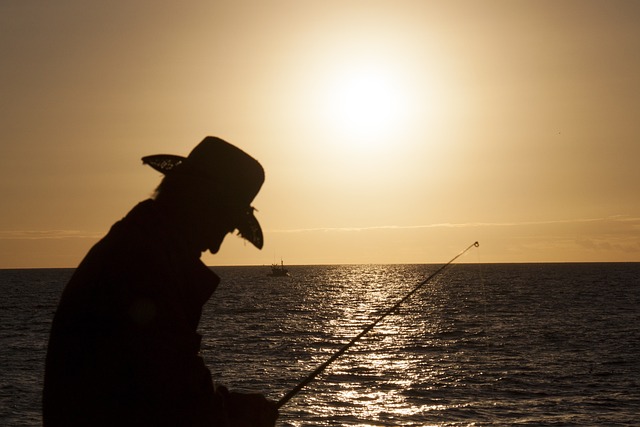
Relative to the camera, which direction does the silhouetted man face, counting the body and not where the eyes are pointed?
to the viewer's right

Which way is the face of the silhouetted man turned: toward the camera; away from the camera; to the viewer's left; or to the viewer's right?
to the viewer's right
